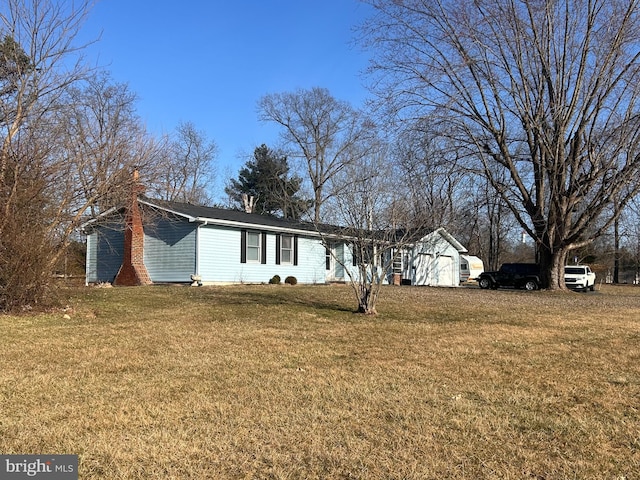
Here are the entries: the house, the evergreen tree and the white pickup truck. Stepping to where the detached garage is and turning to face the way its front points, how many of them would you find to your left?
1

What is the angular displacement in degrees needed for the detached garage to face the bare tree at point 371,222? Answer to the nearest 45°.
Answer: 0° — it already faces it

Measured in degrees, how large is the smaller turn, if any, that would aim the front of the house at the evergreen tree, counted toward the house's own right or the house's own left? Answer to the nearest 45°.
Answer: approximately 135° to the house's own left

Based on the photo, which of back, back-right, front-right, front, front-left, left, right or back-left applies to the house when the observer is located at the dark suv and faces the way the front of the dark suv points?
front-left

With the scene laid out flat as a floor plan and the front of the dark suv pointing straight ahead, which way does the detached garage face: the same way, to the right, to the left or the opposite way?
to the left

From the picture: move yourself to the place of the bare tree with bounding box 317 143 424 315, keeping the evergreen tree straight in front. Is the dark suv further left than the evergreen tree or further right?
right

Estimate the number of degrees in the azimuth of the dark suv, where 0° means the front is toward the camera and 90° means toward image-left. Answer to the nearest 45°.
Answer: approximately 90°

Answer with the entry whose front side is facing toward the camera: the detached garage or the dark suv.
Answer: the detached garage

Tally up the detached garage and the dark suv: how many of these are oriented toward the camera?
1

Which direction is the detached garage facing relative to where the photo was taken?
toward the camera

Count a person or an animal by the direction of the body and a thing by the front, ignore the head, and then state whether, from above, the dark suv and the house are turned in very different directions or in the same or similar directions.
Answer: very different directions

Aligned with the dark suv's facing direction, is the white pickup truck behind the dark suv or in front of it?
behind

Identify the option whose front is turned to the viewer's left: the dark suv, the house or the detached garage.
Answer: the dark suv

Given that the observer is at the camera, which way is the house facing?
facing the viewer and to the right of the viewer
